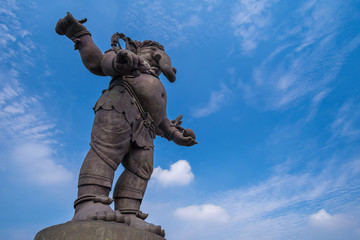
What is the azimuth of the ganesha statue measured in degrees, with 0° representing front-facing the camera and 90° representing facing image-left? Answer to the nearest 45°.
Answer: approximately 315°
